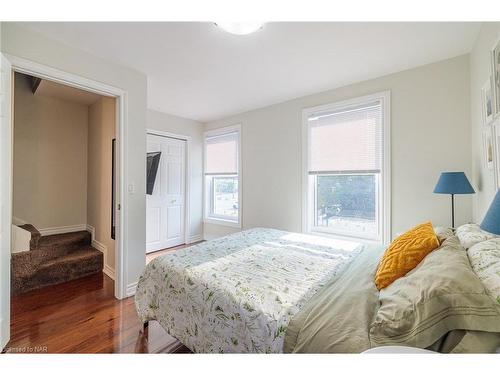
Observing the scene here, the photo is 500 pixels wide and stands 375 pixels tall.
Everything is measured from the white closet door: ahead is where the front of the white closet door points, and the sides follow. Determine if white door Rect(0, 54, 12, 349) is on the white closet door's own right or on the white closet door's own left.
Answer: on the white closet door's own right

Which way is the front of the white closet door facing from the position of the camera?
facing the viewer and to the right of the viewer

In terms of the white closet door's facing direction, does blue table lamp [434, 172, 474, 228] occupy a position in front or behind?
in front

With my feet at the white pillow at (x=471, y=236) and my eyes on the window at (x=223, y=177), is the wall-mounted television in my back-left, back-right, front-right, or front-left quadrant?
front-left

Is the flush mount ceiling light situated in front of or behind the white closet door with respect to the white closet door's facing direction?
in front
